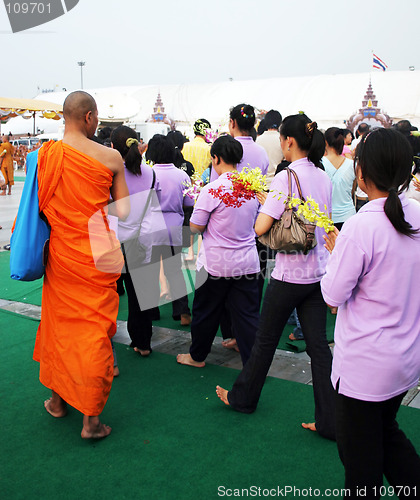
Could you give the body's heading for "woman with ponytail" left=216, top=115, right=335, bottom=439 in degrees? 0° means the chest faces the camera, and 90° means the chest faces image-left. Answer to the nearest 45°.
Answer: approximately 135°

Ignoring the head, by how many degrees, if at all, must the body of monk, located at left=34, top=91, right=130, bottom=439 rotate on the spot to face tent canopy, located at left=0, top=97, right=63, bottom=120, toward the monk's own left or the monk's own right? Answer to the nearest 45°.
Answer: approximately 45° to the monk's own left

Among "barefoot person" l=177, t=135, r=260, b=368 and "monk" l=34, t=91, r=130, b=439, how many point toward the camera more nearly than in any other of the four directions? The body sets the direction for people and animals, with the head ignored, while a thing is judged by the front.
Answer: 0

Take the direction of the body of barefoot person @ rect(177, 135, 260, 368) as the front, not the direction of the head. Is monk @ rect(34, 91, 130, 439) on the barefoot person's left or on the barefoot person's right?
on the barefoot person's left

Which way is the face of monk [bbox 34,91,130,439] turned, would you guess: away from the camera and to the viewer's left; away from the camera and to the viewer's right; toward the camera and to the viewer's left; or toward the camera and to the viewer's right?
away from the camera and to the viewer's right

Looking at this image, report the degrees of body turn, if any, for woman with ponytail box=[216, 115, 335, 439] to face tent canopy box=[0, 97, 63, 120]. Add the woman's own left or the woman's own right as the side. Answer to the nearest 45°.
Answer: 0° — they already face it

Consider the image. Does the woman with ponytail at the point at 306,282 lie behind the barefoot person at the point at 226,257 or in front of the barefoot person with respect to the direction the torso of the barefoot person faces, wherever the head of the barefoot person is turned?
behind

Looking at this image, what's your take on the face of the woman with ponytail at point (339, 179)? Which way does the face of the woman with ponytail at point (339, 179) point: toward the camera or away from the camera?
away from the camera

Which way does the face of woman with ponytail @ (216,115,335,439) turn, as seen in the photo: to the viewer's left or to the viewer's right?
to the viewer's left

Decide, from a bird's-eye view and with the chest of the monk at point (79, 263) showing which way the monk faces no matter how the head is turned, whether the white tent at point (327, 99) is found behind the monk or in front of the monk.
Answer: in front

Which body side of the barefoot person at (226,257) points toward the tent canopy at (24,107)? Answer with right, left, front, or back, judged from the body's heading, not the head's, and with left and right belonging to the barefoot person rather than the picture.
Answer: front

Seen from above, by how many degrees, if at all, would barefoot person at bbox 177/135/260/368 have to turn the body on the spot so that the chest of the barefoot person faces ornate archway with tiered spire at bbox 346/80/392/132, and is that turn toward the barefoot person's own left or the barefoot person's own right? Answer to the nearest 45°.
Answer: approximately 45° to the barefoot person's own right

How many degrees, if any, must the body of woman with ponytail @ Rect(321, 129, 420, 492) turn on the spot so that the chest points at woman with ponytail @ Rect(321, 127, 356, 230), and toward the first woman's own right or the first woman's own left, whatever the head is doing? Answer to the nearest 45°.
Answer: approximately 45° to the first woman's own right
